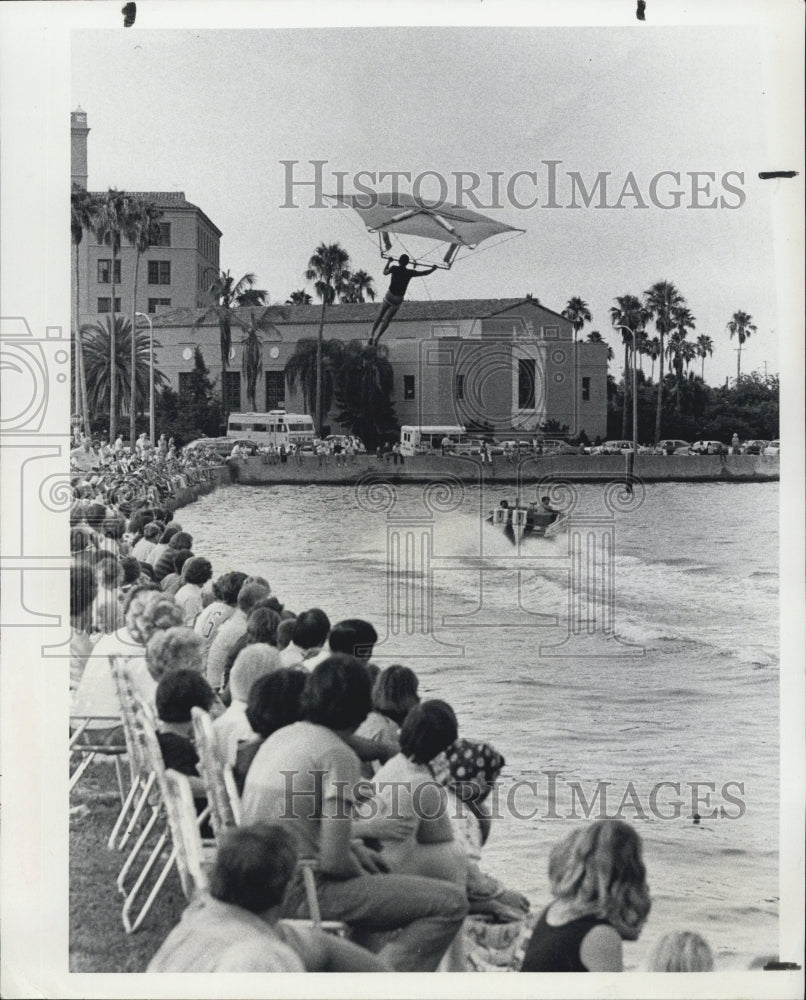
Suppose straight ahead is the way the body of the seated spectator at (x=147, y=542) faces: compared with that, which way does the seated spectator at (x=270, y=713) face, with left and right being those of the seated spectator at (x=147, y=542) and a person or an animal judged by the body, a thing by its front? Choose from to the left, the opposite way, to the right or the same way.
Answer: the same way

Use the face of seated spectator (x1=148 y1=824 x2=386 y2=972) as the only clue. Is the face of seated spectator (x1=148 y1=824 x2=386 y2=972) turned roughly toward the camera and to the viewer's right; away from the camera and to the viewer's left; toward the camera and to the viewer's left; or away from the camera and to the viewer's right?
away from the camera and to the viewer's right

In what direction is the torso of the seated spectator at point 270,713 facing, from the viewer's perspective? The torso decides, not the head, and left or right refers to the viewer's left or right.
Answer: facing away from the viewer and to the right of the viewer

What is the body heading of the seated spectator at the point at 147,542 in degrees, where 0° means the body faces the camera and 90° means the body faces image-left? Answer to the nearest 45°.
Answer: approximately 225°

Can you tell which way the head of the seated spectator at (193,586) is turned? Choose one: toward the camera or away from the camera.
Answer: away from the camera

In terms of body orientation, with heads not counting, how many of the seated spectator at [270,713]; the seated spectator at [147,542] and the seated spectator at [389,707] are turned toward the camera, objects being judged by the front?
0

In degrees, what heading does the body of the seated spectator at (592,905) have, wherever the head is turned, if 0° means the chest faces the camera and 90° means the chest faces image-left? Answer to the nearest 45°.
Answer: approximately 225°

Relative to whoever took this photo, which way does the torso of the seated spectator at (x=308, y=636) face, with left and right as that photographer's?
facing away from the viewer and to the right of the viewer

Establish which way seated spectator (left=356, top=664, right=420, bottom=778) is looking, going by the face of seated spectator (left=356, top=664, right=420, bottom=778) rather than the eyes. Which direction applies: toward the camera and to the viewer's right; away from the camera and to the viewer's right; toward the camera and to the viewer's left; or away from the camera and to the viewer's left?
away from the camera and to the viewer's right

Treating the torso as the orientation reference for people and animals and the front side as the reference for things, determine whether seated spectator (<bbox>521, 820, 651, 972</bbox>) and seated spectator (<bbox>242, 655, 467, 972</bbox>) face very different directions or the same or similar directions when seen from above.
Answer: same or similar directions

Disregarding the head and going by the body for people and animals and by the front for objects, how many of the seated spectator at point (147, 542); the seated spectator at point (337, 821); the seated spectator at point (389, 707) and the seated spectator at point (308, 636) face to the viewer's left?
0

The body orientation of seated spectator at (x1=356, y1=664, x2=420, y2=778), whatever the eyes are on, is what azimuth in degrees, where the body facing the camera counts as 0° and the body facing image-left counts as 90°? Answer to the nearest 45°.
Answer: approximately 225°
